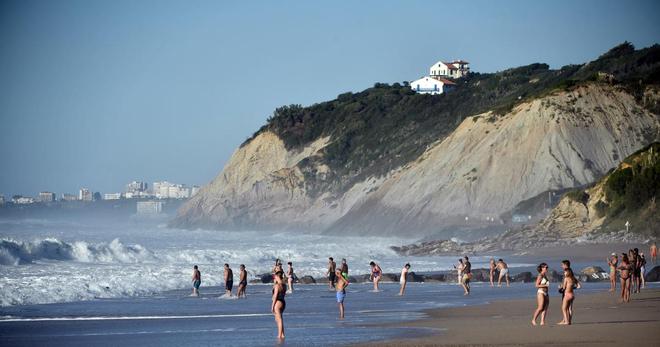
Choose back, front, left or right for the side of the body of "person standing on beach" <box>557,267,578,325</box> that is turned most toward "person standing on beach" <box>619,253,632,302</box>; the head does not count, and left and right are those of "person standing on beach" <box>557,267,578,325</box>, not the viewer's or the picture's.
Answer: right
